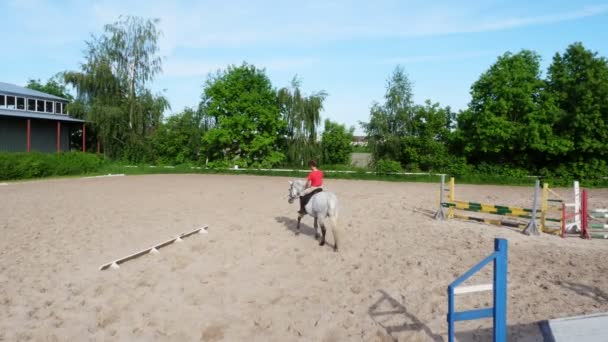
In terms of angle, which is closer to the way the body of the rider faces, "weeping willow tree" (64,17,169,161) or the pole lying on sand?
the weeping willow tree

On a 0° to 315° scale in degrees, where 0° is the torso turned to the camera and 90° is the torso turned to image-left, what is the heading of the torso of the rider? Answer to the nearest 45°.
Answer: approximately 135°

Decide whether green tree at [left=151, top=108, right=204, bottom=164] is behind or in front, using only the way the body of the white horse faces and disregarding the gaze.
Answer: in front

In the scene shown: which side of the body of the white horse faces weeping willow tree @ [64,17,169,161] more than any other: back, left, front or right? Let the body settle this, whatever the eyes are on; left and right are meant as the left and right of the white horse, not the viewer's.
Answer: front

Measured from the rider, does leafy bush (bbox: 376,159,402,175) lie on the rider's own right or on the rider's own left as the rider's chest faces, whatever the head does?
on the rider's own right

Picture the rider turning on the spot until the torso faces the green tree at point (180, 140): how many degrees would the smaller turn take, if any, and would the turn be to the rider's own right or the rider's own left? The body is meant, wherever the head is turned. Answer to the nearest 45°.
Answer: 0° — they already face it

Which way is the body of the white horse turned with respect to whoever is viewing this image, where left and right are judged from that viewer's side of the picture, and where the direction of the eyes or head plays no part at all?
facing away from the viewer and to the left of the viewer

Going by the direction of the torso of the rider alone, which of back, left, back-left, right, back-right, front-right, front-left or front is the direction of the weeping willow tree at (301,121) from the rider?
front-right

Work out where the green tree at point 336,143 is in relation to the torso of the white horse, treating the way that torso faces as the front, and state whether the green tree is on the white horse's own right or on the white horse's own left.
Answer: on the white horse's own right

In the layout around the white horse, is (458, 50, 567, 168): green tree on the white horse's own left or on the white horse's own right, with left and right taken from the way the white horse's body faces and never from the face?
on the white horse's own right

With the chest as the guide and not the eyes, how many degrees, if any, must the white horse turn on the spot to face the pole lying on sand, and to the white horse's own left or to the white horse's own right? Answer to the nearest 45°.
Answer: approximately 45° to the white horse's own left

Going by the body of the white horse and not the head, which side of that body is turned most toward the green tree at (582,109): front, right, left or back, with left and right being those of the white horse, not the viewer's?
right

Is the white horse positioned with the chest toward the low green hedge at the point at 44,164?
yes

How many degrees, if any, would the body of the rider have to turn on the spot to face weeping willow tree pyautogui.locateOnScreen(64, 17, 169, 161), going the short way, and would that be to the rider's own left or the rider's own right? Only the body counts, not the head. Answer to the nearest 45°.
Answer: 0° — they already face it
